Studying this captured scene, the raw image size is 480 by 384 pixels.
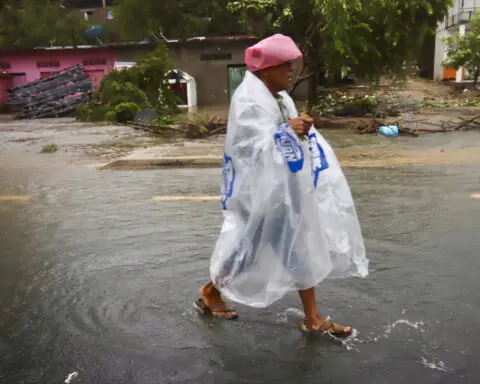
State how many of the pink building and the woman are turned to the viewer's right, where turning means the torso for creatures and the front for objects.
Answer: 1

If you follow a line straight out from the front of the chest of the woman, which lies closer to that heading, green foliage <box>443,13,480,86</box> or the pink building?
the green foliage

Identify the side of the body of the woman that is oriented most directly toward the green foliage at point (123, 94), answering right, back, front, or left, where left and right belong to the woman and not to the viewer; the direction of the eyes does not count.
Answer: left

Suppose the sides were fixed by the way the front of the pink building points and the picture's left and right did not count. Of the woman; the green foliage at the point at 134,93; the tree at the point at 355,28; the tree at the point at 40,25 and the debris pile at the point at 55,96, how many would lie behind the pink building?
1

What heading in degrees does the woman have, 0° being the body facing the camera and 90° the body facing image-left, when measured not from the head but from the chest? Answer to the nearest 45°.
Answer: approximately 270°

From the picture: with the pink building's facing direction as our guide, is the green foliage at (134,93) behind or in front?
in front

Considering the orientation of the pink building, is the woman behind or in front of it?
in front

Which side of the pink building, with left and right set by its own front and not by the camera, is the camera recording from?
front

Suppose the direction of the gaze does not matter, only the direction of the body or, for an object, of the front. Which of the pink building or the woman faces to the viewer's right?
the woman

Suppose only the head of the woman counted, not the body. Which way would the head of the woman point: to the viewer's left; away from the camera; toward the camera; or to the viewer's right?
to the viewer's right

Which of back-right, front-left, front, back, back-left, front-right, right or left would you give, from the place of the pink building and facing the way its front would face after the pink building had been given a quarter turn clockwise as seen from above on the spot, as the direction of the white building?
back

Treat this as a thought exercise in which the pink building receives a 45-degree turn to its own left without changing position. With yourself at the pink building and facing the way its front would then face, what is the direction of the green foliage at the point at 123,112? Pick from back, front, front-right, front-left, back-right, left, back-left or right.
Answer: front-right

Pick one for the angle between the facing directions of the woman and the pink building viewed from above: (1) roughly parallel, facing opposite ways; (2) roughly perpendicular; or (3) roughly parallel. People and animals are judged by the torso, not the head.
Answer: roughly perpendicular

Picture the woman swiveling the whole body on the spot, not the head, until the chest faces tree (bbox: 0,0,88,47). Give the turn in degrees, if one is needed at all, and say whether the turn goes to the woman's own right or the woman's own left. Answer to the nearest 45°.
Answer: approximately 135° to the woman's own left
